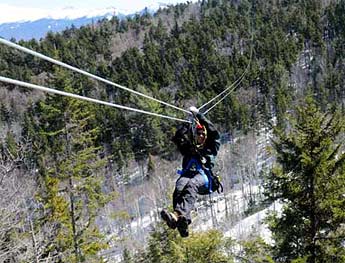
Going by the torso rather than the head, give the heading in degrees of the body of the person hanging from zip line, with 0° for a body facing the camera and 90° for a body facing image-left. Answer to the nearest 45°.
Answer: approximately 45°

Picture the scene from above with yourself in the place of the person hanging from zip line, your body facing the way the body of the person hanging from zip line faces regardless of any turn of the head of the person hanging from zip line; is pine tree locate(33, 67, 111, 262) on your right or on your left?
on your right
